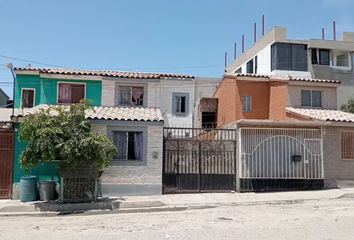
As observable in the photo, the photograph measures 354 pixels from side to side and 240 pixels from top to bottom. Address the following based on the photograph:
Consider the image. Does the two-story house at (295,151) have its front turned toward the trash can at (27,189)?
no

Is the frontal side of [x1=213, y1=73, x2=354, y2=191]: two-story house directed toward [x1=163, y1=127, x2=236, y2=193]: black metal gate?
no

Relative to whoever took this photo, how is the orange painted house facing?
facing the viewer

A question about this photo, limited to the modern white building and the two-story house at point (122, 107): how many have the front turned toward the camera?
2

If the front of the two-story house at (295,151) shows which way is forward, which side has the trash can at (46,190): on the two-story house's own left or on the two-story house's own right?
on the two-story house's own right

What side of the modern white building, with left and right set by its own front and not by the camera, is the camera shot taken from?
front

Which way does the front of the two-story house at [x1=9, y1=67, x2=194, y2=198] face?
toward the camera

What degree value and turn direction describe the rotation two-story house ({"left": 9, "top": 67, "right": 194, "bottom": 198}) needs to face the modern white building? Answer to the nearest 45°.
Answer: approximately 135° to its left
